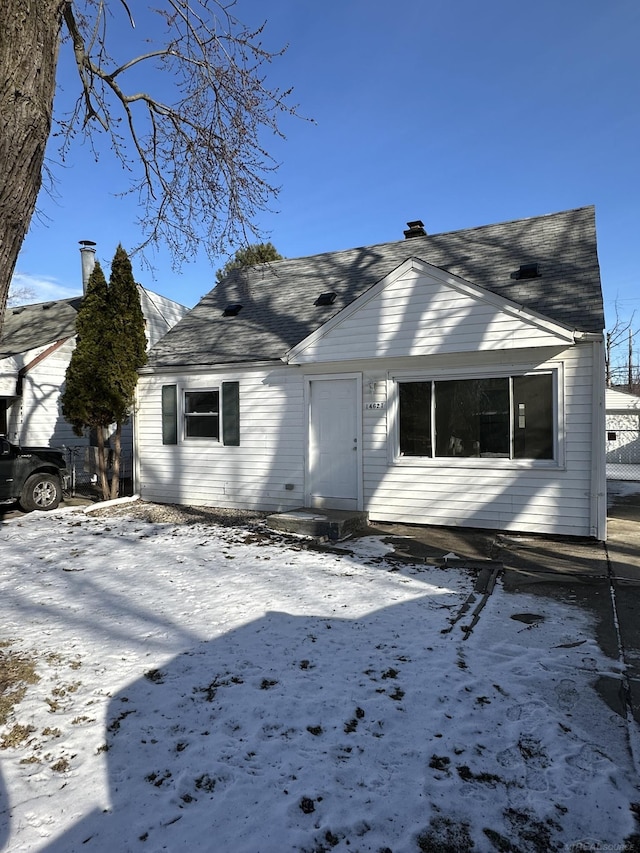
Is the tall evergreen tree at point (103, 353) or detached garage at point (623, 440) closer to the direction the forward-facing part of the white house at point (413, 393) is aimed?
the tall evergreen tree

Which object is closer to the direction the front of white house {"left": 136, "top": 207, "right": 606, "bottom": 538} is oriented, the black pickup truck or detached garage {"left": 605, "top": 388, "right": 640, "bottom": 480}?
the black pickup truck

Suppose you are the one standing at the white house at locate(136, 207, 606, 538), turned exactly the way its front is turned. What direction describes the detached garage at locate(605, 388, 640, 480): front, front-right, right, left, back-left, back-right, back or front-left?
back

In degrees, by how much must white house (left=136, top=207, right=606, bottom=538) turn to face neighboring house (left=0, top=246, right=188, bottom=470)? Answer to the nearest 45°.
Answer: approximately 90° to its right

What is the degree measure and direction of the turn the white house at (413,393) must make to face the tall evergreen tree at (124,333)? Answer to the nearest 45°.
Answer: approximately 45° to its right

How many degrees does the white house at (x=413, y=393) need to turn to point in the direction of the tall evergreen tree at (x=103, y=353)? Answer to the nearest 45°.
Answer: approximately 45° to its right
